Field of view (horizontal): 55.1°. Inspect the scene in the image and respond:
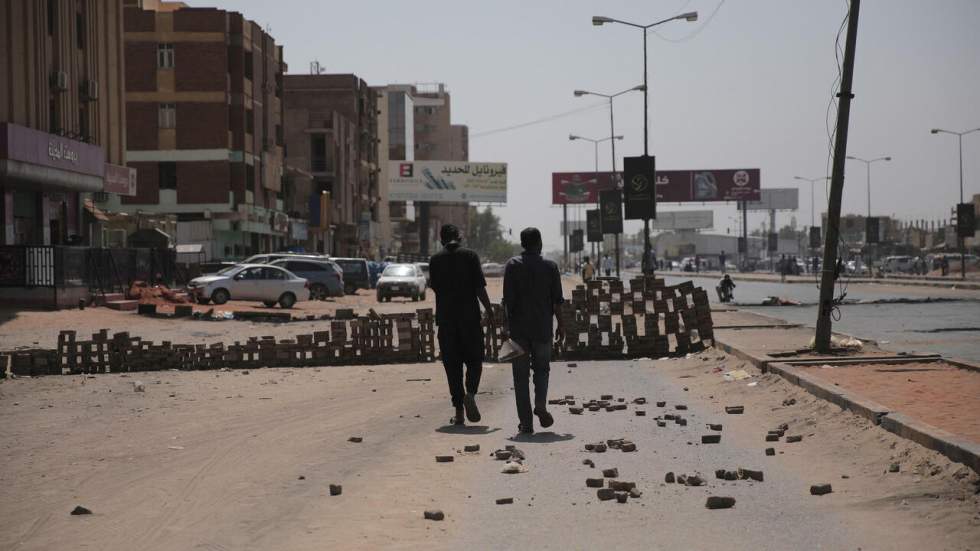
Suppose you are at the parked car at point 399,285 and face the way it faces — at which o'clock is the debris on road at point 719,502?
The debris on road is roughly at 12 o'clock from the parked car.

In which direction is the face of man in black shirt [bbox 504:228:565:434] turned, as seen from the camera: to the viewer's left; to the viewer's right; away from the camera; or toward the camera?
away from the camera

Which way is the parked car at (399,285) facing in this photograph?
toward the camera

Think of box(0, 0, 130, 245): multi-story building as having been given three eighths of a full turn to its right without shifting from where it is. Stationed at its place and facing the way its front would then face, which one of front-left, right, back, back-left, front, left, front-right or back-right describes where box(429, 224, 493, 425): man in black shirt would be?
left

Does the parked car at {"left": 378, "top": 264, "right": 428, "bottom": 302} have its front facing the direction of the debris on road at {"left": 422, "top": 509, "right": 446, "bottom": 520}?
yes

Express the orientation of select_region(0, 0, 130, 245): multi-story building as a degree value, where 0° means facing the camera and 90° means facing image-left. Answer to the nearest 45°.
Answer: approximately 315°

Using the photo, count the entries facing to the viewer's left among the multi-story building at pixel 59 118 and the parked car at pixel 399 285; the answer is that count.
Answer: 0

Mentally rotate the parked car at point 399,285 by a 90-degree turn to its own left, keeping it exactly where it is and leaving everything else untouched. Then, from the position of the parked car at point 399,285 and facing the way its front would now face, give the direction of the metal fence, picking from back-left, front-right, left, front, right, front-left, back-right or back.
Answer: back-right

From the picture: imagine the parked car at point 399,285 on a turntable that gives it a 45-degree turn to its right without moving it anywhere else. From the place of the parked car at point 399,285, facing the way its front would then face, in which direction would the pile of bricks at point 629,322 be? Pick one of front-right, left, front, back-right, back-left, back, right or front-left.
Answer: front-left

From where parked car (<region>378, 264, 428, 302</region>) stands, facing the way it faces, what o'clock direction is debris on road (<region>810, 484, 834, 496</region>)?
The debris on road is roughly at 12 o'clock from the parked car.

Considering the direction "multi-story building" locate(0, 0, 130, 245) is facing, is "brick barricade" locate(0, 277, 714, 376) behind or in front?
in front

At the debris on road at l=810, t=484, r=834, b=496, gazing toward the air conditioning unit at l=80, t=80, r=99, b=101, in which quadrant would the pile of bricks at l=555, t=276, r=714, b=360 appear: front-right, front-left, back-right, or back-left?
front-right

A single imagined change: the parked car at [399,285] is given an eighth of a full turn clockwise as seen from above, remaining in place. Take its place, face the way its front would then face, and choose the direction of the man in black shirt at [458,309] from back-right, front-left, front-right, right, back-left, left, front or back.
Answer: front-left

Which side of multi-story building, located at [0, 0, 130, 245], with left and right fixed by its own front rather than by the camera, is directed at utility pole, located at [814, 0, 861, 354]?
front

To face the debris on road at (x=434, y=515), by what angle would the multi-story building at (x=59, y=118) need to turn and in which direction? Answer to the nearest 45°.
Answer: approximately 45° to its right
